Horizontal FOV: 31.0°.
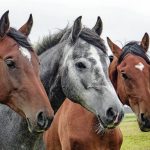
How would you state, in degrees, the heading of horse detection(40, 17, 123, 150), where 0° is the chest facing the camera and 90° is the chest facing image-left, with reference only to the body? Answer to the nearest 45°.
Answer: approximately 315°

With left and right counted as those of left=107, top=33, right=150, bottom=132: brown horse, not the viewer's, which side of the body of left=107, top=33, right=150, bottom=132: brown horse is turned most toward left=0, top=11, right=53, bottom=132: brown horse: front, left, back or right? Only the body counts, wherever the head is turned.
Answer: right

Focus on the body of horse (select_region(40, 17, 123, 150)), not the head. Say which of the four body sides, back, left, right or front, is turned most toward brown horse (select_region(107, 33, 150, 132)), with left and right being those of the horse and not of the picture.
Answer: left
